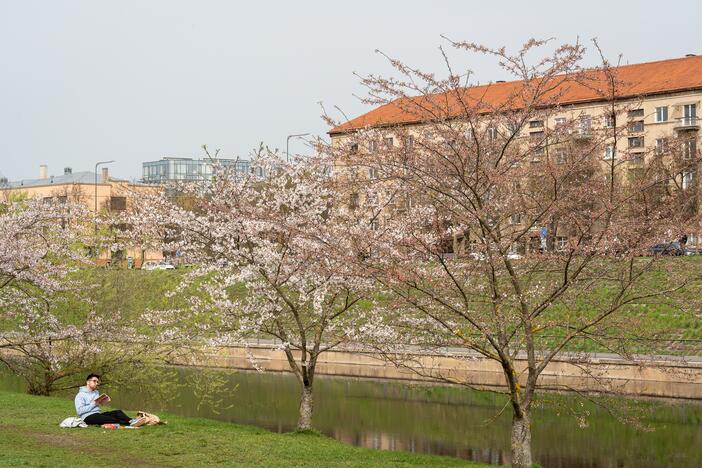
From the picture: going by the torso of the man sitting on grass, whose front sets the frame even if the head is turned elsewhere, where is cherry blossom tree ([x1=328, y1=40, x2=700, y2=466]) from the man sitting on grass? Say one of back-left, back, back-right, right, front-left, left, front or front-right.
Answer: front-right

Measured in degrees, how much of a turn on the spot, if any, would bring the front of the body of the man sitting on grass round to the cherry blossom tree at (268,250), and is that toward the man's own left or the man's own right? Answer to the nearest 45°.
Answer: approximately 45° to the man's own left

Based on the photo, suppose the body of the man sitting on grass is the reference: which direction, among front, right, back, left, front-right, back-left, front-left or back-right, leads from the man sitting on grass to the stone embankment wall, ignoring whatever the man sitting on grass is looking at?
front-left

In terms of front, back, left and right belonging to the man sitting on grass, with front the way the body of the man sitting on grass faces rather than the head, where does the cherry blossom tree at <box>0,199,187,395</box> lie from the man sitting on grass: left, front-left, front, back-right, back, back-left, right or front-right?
left

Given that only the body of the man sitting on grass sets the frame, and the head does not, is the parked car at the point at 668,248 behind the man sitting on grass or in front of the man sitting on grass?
in front

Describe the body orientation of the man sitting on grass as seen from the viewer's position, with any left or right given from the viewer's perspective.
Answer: facing to the right of the viewer
